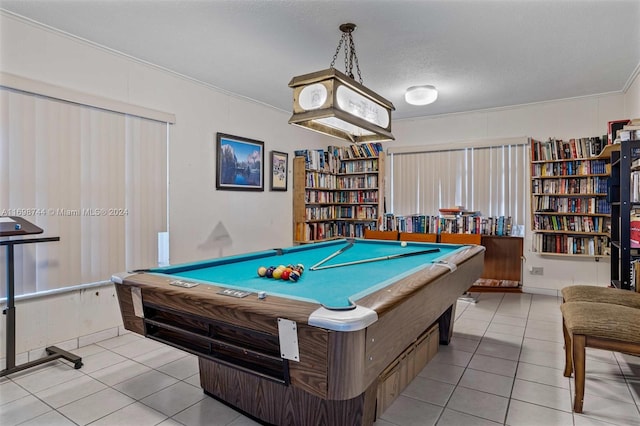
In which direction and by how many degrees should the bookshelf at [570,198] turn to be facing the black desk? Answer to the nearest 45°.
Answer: approximately 45° to its right

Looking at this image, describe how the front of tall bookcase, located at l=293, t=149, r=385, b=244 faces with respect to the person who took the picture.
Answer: facing the viewer

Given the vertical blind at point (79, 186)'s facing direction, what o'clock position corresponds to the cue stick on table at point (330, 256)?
The cue stick on table is roughly at 12 o'clock from the vertical blind.

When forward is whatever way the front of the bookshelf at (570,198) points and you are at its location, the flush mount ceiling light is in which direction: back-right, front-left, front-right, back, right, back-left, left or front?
front-right

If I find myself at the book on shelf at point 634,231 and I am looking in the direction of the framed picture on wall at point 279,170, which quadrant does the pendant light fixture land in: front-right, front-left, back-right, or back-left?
front-left

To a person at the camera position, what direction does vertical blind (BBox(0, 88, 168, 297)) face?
facing the viewer and to the right of the viewer

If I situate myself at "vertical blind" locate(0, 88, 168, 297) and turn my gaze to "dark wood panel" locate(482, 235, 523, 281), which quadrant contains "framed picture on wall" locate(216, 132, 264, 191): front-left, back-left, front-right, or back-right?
front-left

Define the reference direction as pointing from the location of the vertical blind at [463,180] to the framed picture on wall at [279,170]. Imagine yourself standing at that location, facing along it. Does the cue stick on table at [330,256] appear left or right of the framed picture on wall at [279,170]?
left

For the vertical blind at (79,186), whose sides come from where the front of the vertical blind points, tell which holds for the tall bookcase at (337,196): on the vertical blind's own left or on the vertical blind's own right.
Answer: on the vertical blind's own left

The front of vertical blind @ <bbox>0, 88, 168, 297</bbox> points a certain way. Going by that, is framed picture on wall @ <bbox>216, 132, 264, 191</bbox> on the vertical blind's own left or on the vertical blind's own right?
on the vertical blind's own left

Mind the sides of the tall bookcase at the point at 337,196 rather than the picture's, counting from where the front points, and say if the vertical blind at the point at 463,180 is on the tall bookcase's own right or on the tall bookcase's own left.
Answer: on the tall bookcase's own left

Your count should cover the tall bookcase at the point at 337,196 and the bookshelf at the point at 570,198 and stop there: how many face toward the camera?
2

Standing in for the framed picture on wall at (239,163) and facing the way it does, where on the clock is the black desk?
The black desk is roughly at 3 o'clock from the framed picture on wall.

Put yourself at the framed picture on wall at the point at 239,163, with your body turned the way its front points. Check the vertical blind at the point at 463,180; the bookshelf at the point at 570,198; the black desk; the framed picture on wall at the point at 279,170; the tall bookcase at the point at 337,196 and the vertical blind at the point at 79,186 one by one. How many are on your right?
2

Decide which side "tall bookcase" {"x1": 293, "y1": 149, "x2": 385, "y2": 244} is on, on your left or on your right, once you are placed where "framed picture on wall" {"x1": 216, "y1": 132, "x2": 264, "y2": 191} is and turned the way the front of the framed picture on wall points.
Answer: on your left

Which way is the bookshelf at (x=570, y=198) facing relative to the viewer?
toward the camera
